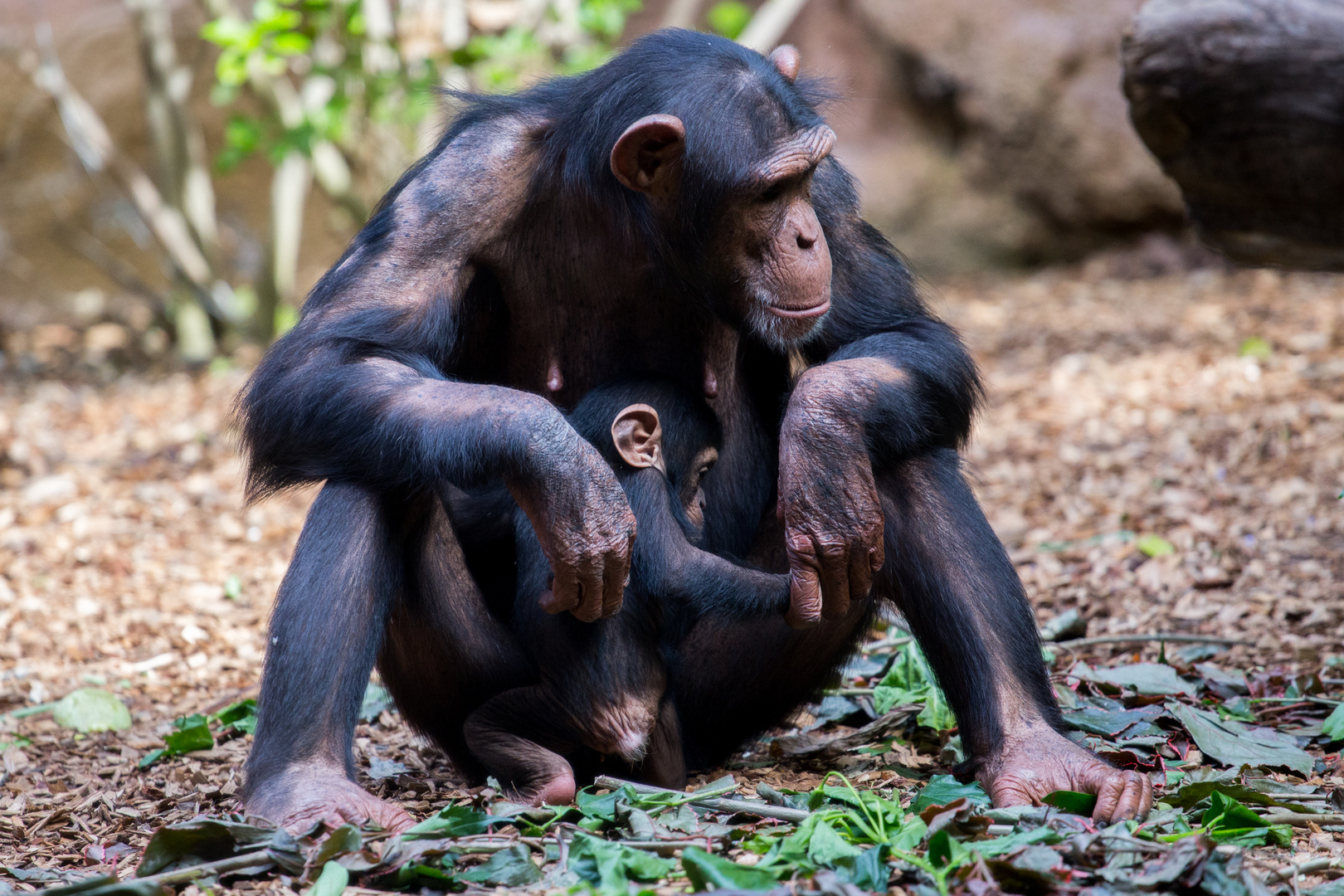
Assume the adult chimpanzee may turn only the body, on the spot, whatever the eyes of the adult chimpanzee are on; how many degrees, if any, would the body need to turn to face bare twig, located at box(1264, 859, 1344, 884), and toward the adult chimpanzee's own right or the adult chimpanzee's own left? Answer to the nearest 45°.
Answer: approximately 45° to the adult chimpanzee's own left

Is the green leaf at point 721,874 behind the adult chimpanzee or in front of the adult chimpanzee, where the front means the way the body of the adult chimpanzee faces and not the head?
in front

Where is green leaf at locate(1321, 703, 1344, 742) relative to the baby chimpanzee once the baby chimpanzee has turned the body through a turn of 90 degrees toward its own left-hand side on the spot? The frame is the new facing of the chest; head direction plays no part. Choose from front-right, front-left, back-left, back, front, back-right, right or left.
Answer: back-right

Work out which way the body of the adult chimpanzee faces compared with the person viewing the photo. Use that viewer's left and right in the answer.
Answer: facing the viewer

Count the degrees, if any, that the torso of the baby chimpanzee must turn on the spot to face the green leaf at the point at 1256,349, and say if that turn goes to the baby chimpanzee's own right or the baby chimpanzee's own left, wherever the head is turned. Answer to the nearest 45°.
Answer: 0° — it already faces it

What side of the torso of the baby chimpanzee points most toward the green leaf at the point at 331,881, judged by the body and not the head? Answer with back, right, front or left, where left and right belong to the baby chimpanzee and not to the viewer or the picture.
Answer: back

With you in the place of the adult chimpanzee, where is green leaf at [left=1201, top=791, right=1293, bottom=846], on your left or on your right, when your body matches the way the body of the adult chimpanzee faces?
on your left

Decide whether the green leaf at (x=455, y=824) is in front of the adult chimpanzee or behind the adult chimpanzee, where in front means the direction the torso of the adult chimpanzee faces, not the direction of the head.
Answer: in front

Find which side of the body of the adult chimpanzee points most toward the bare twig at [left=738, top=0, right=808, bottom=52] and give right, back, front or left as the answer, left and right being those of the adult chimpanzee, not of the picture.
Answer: back

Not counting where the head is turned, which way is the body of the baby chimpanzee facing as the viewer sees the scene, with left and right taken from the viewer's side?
facing away from the viewer and to the right of the viewer
